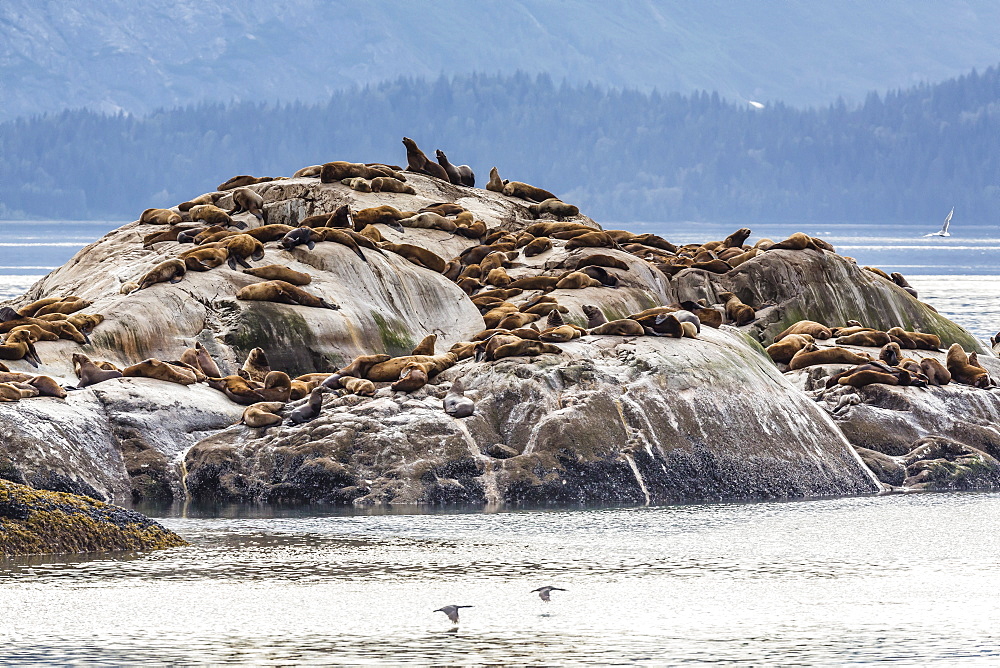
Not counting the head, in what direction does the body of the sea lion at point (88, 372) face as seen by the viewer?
to the viewer's left

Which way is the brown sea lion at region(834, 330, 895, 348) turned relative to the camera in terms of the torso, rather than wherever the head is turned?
to the viewer's left

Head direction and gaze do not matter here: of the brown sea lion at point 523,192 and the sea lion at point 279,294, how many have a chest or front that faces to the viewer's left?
2

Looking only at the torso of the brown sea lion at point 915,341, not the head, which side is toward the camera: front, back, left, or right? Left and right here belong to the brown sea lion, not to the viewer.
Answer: left

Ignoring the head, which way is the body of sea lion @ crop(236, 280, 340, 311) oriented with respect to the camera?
to the viewer's left

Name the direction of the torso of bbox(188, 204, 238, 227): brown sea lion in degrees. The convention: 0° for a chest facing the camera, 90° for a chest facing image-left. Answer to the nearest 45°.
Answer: approximately 90°
